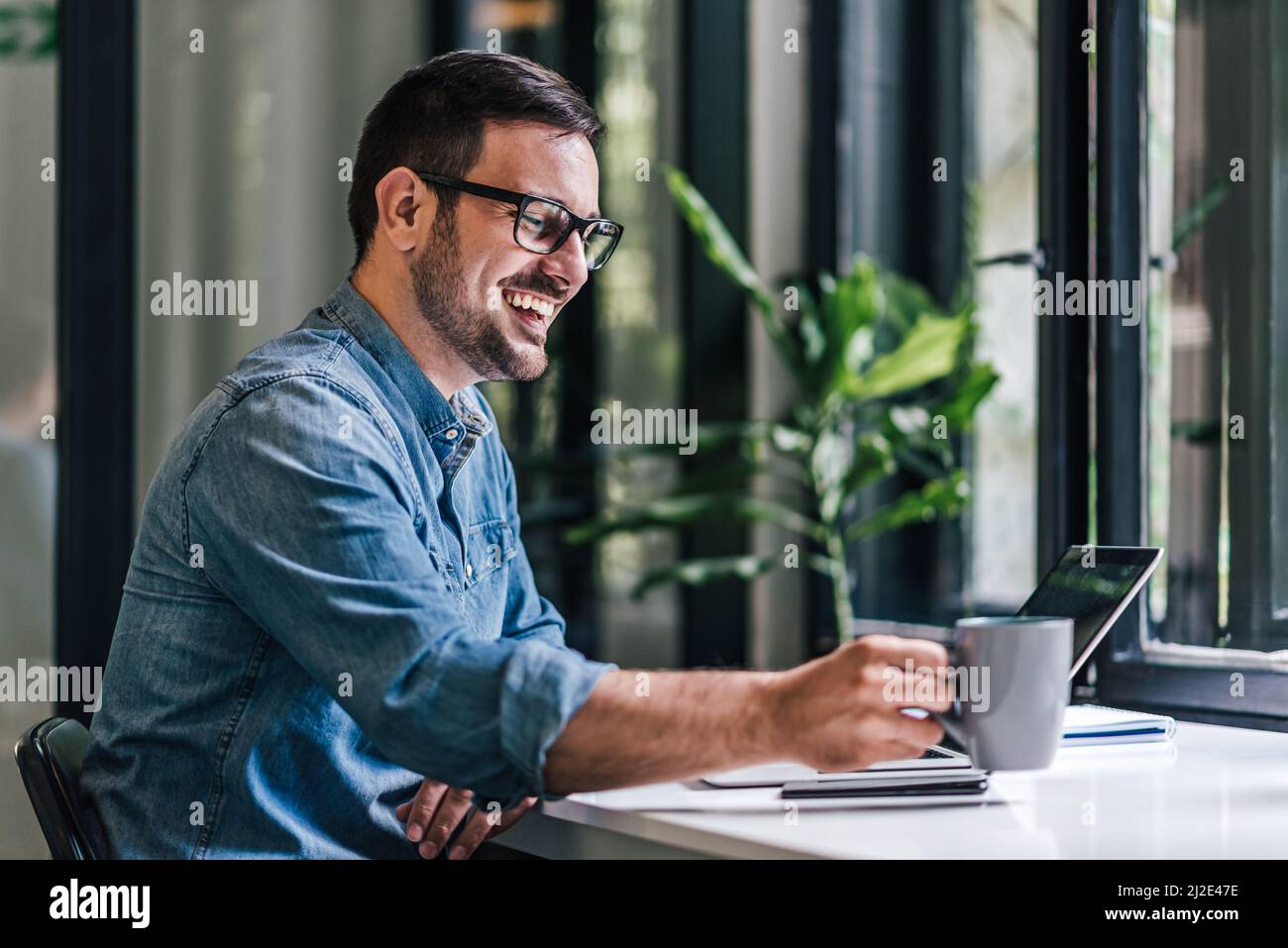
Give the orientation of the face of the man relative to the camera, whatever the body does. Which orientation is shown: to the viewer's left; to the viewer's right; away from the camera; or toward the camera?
to the viewer's right

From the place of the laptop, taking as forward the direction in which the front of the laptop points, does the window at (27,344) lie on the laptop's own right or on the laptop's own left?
on the laptop's own right

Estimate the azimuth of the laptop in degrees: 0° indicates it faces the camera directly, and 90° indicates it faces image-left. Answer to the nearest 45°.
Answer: approximately 45°

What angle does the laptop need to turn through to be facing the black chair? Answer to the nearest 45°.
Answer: approximately 45° to its right

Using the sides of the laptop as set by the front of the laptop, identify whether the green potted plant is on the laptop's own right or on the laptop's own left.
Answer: on the laptop's own right

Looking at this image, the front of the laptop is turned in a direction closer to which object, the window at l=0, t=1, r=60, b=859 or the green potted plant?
the window

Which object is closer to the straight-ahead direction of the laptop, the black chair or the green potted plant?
the black chair
